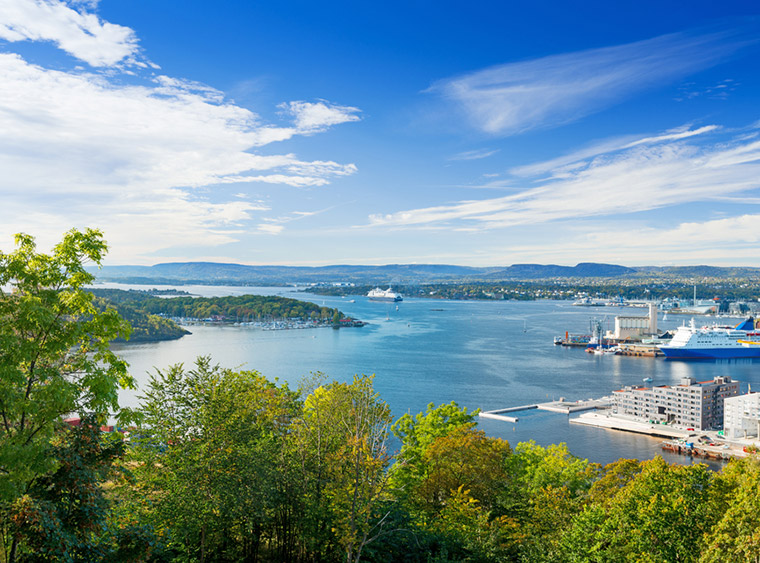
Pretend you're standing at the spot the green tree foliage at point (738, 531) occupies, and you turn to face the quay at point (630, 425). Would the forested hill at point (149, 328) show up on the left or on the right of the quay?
left

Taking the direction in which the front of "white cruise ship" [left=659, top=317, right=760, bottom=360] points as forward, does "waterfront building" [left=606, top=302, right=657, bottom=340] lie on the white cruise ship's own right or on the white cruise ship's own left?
on the white cruise ship's own right

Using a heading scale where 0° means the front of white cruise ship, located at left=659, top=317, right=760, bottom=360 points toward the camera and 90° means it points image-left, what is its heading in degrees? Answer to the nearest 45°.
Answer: approximately 90°

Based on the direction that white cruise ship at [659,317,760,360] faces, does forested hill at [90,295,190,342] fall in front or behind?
in front

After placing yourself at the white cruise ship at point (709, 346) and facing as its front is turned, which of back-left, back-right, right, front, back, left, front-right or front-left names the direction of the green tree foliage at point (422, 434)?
left

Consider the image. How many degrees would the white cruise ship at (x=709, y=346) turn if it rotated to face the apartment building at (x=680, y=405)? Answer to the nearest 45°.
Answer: approximately 90° to its left

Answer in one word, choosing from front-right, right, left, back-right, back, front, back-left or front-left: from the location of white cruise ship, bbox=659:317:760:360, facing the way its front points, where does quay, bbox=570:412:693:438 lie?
left

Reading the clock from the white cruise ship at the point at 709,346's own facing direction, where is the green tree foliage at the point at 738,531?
The green tree foliage is roughly at 9 o'clock from the white cruise ship.

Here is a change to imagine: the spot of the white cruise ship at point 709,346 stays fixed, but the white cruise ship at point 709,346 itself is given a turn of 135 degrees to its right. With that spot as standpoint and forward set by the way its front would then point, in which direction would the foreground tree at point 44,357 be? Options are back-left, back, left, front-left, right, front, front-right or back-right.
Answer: back-right

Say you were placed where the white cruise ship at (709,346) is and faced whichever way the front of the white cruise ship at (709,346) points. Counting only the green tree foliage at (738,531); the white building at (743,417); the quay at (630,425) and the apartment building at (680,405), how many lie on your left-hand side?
4

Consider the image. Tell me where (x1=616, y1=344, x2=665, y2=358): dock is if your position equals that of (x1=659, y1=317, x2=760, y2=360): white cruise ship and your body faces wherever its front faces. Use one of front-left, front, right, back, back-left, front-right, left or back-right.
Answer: front

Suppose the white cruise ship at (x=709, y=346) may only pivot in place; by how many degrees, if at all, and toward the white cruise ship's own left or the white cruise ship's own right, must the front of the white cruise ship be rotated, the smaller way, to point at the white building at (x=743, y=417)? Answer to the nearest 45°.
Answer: approximately 90° to the white cruise ship's own left

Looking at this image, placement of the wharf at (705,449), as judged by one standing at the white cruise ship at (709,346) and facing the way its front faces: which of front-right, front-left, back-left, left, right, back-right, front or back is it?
left

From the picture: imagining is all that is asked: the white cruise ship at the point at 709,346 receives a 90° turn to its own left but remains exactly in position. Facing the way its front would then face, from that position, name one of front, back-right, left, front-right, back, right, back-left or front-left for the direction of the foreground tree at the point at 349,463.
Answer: front

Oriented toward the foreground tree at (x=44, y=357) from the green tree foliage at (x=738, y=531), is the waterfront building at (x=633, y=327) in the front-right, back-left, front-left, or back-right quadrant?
back-right
